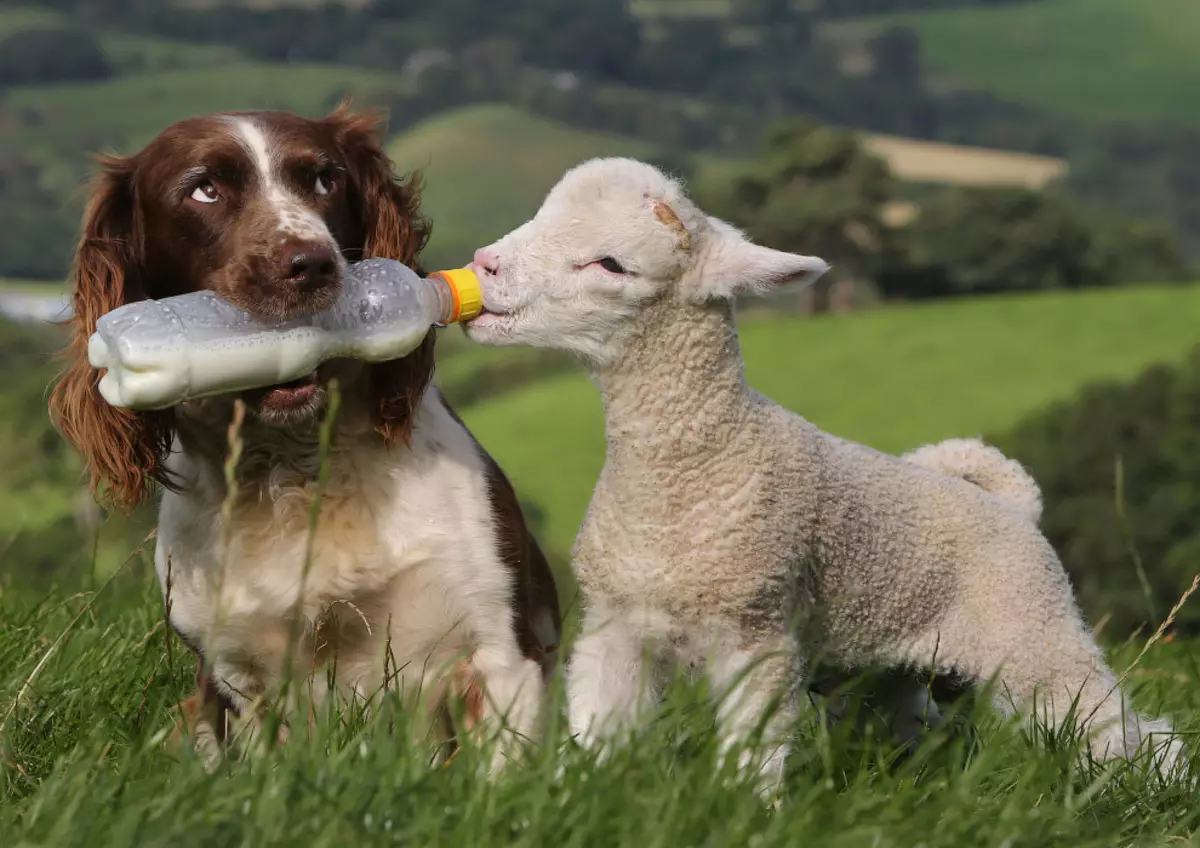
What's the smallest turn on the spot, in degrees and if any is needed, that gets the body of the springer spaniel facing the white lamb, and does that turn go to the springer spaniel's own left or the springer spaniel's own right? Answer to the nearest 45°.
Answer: approximately 45° to the springer spaniel's own left

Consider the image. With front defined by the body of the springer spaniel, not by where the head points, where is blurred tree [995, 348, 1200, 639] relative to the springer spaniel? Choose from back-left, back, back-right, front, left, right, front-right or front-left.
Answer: back-left

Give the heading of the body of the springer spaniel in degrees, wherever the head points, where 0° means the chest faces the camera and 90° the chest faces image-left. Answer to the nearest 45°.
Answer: approximately 0°

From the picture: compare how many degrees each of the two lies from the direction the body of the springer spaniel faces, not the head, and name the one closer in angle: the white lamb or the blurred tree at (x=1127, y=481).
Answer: the white lamb
